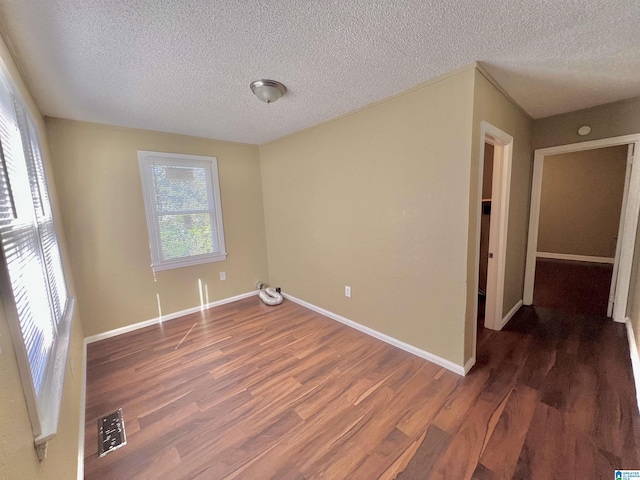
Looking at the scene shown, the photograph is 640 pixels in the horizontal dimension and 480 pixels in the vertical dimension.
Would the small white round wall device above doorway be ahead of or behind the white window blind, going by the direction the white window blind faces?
ahead

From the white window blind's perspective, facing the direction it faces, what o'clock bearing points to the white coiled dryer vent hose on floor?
The white coiled dryer vent hose on floor is roughly at 11 o'clock from the white window blind.

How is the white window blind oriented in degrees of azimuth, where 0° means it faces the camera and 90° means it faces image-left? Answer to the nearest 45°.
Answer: approximately 270°
